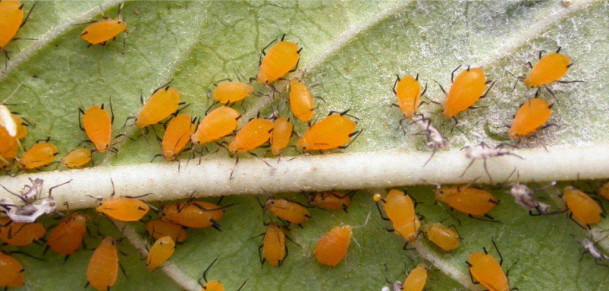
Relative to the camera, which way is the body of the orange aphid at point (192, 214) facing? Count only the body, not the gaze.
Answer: to the viewer's left

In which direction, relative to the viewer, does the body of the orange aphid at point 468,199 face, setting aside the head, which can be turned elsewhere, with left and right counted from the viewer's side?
facing to the left of the viewer

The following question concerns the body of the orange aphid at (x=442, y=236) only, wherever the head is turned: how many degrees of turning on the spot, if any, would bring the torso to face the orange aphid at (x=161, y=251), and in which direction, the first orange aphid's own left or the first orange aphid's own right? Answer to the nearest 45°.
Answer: approximately 45° to the first orange aphid's own left

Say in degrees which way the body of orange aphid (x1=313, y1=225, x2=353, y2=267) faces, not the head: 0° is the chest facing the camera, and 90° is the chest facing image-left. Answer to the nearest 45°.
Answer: approximately 225°

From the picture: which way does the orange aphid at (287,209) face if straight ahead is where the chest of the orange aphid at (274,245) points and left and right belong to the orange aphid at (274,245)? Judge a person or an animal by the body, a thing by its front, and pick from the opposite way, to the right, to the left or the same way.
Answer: to the left

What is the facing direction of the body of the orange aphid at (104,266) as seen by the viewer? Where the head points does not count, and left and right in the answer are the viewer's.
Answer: facing away from the viewer
